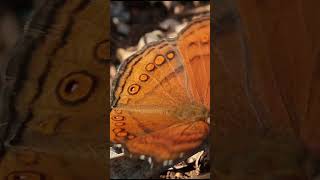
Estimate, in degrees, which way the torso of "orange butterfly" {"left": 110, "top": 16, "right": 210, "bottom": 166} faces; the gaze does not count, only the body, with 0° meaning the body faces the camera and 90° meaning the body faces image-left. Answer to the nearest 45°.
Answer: approximately 270°
